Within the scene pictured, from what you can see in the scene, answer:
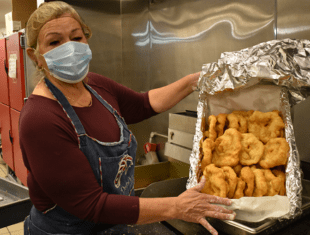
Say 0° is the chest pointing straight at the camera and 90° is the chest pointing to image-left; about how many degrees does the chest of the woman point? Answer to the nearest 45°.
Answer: approximately 315°
